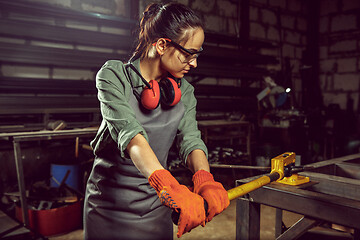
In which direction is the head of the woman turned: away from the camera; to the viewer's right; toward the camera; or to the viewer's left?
to the viewer's right

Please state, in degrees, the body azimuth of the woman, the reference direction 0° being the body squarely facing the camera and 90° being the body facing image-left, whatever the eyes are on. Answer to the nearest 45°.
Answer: approximately 315°

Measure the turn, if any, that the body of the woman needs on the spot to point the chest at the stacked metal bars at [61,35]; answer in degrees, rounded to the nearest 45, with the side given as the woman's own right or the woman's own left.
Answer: approximately 180°

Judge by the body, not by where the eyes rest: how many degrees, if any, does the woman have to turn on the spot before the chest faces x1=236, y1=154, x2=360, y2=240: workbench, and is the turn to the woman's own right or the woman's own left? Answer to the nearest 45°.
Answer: approximately 45° to the woman's own left

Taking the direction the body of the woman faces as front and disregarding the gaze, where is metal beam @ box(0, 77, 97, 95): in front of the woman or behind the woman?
behind

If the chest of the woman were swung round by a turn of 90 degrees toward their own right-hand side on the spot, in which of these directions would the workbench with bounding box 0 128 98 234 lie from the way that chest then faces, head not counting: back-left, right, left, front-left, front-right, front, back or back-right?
right

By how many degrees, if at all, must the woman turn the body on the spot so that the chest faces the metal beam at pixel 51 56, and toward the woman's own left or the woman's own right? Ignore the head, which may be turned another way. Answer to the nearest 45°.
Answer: approximately 180°
